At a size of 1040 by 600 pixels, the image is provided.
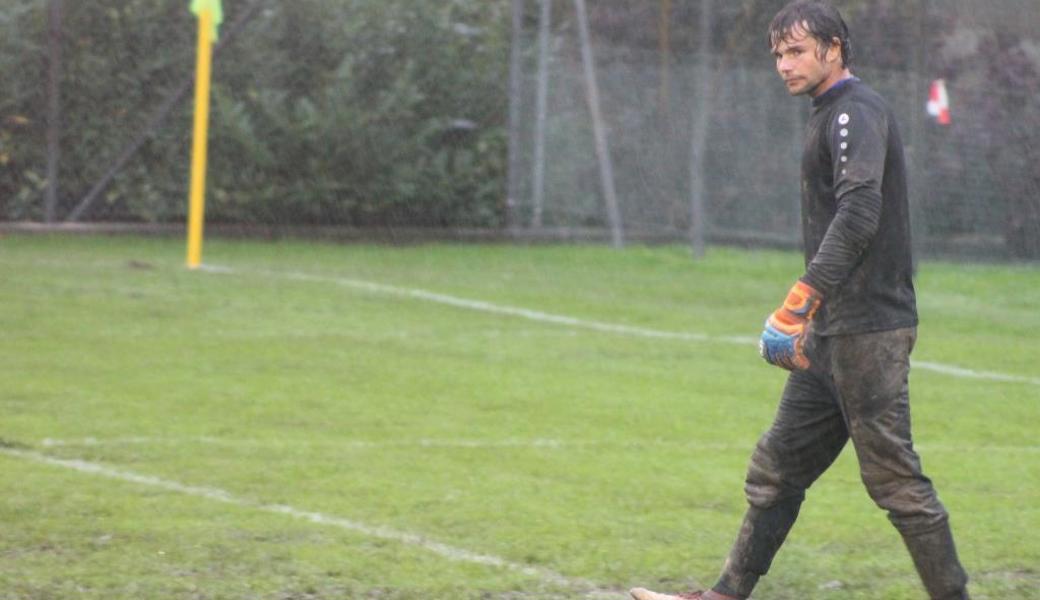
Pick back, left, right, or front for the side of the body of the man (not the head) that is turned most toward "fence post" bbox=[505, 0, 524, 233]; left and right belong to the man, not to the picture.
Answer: right

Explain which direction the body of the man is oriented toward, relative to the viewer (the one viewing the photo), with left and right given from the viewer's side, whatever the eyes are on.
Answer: facing to the left of the viewer

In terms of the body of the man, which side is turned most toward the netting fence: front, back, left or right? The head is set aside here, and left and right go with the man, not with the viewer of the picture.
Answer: right

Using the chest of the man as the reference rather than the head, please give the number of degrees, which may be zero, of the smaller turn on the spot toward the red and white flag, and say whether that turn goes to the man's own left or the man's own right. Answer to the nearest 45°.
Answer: approximately 90° to the man's own right

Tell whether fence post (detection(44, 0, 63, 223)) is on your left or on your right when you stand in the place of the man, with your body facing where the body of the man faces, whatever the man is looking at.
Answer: on your right

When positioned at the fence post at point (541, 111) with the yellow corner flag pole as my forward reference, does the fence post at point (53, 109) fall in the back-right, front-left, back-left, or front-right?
front-right

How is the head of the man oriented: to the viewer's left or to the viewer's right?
to the viewer's left

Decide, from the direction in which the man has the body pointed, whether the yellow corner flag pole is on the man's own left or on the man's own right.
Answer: on the man's own right

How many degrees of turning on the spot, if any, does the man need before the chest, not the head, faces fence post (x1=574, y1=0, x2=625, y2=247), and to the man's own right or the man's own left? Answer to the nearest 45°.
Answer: approximately 90° to the man's own right
